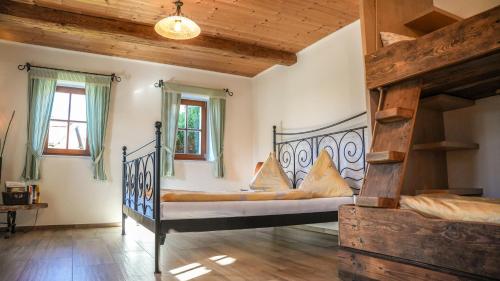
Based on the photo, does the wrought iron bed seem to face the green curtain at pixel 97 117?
no

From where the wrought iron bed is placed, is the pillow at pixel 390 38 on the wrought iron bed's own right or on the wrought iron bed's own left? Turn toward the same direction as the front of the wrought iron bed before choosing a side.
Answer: on the wrought iron bed's own left

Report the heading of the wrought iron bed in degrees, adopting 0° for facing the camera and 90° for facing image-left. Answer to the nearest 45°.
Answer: approximately 45°

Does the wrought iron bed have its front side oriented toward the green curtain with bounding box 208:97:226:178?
no

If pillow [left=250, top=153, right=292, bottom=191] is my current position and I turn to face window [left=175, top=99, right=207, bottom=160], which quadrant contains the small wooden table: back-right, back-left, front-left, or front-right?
front-left

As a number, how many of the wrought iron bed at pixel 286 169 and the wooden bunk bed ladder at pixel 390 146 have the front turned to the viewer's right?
0

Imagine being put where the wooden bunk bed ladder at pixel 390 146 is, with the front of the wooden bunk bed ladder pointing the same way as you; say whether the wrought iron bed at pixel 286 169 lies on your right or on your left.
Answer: on your right

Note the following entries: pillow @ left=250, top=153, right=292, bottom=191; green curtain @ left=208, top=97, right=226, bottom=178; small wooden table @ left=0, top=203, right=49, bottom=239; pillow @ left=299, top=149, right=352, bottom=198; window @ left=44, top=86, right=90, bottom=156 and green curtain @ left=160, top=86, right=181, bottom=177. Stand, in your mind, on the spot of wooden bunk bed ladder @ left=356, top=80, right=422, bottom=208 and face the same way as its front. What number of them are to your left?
0

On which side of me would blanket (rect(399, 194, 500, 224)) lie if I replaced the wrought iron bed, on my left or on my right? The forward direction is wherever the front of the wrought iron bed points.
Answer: on my left

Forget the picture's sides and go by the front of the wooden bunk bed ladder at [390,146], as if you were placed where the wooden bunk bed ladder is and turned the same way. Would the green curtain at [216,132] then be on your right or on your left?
on your right

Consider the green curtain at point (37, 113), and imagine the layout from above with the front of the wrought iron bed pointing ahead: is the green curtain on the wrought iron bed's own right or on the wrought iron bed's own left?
on the wrought iron bed's own right

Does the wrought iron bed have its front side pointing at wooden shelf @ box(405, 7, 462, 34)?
no

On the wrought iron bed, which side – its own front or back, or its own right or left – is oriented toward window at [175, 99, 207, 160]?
right

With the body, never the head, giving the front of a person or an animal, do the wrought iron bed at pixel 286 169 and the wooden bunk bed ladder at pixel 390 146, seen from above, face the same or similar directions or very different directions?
same or similar directions
